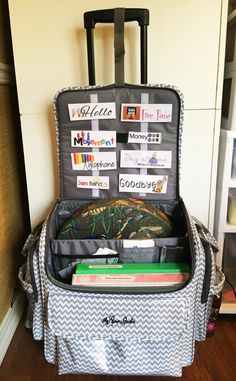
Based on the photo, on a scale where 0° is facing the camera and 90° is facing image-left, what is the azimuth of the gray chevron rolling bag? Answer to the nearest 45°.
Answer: approximately 0°

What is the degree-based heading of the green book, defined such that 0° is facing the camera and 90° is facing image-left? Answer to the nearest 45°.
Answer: approximately 0°
